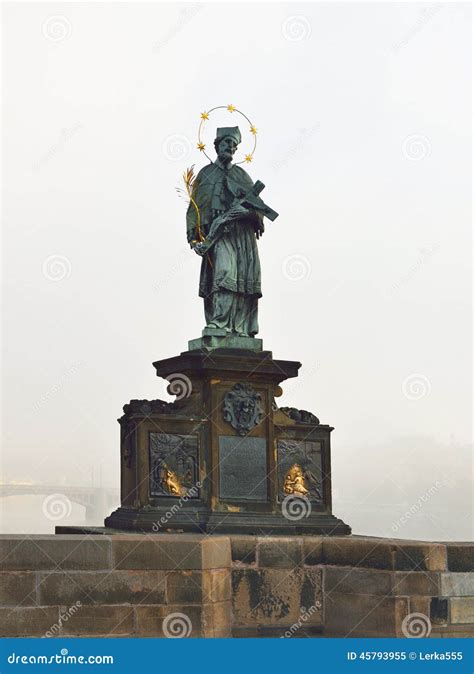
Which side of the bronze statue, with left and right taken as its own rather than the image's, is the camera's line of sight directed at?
front
